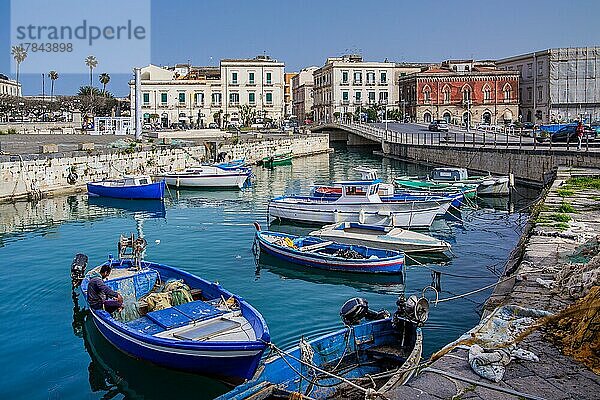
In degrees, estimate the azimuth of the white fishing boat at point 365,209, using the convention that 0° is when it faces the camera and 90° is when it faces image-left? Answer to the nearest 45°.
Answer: approximately 270°

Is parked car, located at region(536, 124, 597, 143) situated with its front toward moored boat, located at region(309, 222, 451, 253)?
no

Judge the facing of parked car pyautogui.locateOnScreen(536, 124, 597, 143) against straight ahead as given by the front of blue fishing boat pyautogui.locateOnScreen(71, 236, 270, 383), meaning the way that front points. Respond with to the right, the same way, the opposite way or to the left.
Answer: the opposite way

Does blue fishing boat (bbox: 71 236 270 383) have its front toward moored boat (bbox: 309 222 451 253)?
no

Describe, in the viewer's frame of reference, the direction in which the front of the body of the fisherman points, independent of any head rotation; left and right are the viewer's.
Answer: facing to the right of the viewer

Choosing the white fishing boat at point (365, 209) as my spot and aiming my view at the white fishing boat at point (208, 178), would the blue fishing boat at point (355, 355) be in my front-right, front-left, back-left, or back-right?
back-left

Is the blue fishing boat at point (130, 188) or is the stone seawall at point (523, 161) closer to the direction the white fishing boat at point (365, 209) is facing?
the stone seawall

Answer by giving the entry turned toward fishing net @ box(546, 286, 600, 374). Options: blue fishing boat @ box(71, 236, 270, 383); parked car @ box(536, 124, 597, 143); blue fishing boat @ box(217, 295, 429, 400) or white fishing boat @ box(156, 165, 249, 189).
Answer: blue fishing boat @ box(71, 236, 270, 383)

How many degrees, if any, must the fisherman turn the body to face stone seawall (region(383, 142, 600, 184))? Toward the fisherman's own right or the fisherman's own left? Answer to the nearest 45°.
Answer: approximately 45° to the fisherman's own left

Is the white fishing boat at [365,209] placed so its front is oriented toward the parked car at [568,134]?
no

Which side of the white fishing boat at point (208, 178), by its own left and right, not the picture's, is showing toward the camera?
right

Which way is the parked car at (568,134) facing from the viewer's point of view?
to the viewer's left
